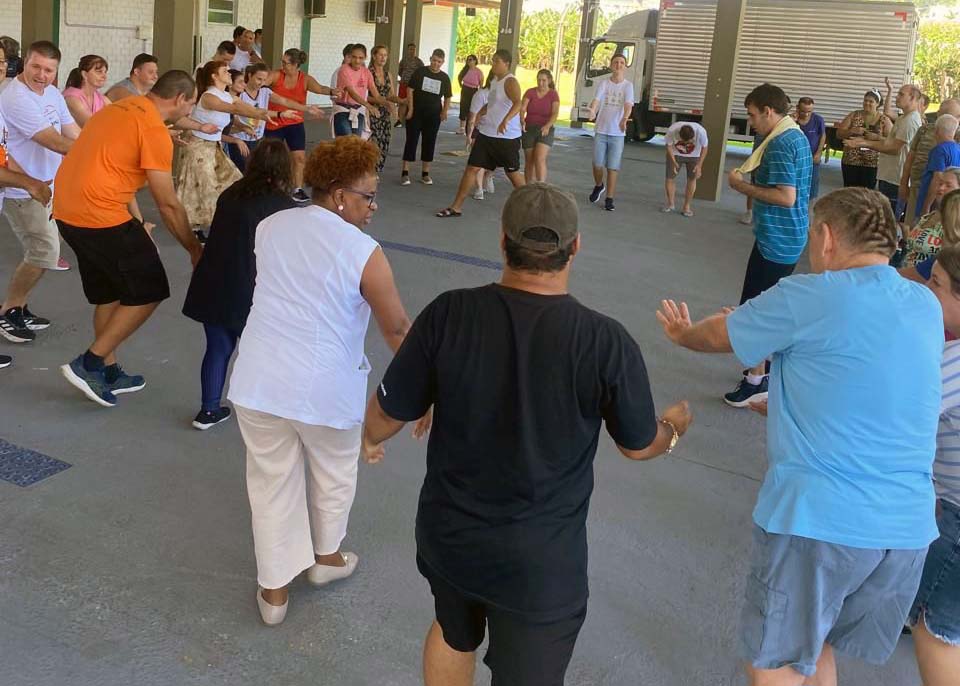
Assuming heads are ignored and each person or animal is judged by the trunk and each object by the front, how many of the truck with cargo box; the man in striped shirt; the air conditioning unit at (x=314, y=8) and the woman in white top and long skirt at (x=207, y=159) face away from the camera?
0

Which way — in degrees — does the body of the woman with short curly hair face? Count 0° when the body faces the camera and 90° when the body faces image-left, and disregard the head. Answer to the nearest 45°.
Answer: approximately 225°

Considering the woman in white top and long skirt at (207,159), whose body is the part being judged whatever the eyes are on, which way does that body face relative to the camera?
to the viewer's right

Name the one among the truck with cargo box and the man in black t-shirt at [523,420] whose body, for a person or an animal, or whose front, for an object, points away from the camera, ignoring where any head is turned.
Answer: the man in black t-shirt

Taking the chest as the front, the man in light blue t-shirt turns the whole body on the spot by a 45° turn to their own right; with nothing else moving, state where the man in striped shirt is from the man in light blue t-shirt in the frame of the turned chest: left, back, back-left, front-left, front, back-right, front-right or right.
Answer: front

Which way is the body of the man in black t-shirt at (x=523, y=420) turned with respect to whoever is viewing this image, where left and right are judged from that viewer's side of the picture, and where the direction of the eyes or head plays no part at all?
facing away from the viewer

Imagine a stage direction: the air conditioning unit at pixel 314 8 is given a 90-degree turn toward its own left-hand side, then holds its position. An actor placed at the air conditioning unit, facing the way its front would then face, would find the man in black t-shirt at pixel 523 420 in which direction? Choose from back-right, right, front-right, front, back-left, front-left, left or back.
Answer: back-right

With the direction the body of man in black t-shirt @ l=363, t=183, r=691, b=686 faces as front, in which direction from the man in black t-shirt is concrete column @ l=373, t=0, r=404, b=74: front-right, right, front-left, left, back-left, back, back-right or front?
front

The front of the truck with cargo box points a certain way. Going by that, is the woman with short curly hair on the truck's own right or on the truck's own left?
on the truck's own left

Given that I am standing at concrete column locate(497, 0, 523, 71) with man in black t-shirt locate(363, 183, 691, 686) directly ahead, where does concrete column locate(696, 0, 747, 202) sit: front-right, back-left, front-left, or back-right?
front-left

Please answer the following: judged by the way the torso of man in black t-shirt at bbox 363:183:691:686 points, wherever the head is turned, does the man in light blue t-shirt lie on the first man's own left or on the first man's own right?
on the first man's own right

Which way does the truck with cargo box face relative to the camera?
to the viewer's left

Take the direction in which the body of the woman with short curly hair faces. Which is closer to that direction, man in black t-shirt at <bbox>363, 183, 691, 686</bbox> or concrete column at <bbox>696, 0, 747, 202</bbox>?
the concrete column
